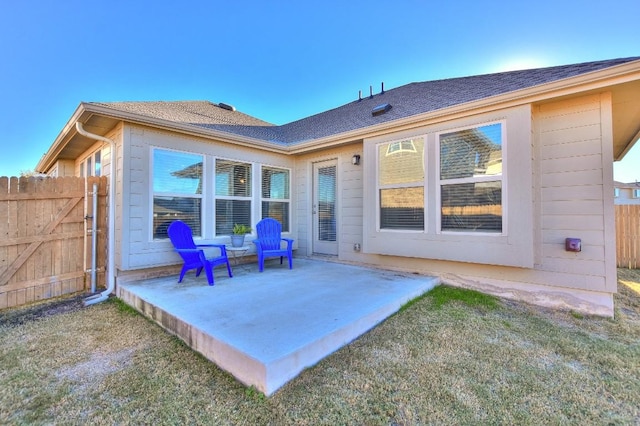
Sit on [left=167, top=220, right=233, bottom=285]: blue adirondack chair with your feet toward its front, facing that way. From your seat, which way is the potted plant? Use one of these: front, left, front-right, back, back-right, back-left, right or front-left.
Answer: left

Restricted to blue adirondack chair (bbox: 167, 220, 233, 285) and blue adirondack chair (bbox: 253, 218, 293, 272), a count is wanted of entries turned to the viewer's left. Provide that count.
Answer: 0

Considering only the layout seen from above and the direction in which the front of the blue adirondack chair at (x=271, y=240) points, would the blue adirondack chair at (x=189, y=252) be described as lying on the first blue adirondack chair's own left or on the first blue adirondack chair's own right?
on the first blue adirondack chair's own right

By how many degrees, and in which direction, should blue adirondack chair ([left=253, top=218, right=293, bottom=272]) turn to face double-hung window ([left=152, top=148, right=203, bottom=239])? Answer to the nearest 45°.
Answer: approximately 135° to its right
